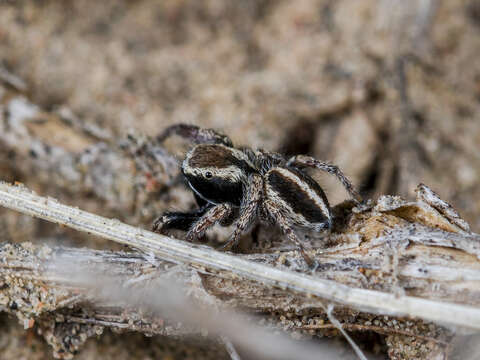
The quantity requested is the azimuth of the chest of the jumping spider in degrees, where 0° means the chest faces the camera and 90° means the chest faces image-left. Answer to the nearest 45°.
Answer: approximately 90°
